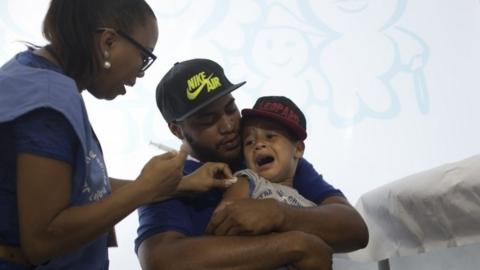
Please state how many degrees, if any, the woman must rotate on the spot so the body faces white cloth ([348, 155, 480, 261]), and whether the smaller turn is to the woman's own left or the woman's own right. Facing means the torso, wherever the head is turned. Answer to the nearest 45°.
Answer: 0° — they already face it

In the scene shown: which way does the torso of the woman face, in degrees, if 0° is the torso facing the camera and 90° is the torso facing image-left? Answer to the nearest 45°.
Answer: approximately 270°

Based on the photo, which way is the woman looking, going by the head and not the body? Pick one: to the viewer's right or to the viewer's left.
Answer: to the viewer's right
